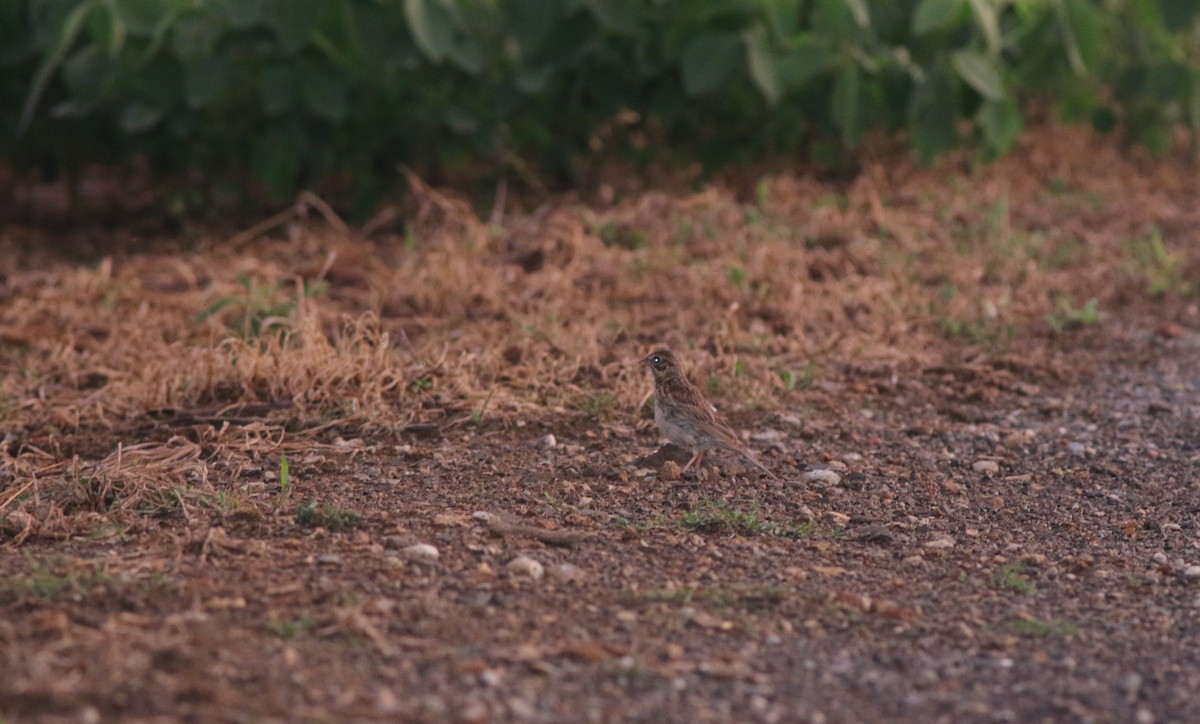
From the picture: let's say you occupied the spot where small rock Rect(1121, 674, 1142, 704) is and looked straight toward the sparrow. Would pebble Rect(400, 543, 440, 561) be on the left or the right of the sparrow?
left

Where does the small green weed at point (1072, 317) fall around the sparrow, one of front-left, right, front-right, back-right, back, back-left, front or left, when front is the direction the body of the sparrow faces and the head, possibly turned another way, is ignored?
back-right

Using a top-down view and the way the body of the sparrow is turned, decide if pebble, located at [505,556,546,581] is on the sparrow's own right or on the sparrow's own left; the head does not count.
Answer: on the sparrow's own left

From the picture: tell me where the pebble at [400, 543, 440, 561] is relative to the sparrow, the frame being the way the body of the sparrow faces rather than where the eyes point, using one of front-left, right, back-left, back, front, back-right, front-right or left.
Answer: front-left

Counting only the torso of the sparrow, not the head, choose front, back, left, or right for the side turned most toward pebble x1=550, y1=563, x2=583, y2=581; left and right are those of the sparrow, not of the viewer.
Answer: left

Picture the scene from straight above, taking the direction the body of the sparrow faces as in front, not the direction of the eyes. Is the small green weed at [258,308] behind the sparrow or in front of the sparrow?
in front

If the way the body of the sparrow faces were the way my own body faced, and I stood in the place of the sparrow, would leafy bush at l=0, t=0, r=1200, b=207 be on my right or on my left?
on my right

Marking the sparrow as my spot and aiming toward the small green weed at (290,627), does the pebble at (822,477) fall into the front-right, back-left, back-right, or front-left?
back-left

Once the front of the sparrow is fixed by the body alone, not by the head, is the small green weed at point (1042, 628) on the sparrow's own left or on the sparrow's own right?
on the sparrow's own left

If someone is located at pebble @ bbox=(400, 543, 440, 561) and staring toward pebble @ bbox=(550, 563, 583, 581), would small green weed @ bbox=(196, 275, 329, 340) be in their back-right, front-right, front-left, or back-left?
back-left

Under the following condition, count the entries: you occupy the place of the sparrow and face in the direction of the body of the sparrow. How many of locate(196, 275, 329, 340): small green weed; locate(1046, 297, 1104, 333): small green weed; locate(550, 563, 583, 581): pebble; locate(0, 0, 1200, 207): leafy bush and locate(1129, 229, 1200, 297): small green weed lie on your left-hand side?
1

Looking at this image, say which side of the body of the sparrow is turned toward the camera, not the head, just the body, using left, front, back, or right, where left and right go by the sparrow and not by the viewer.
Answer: left
